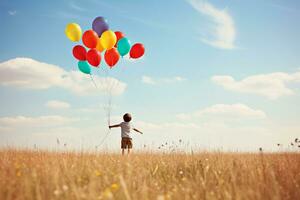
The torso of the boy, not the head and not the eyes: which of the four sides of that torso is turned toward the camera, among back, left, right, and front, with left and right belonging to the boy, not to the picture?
back

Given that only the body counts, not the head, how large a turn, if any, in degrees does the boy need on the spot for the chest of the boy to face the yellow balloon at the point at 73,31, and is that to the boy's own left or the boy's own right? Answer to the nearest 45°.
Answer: approximately 135° to the boy's own left
